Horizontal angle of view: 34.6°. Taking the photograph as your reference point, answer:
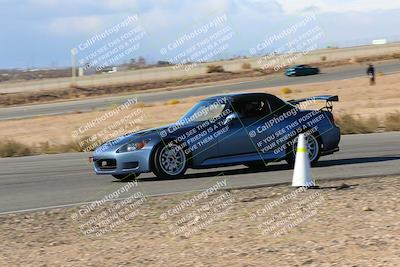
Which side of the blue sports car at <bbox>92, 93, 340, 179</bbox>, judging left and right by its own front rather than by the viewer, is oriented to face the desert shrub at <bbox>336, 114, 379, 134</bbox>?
back

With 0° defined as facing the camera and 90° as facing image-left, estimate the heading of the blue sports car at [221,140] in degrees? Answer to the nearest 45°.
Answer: approximately 45°

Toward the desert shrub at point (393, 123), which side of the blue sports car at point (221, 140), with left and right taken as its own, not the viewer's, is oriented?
back
